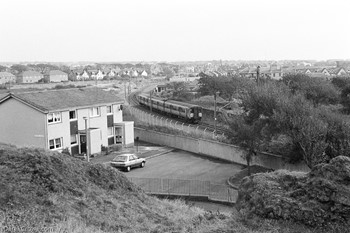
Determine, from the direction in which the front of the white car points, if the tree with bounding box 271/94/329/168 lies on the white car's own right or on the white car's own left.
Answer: on the white car's own right

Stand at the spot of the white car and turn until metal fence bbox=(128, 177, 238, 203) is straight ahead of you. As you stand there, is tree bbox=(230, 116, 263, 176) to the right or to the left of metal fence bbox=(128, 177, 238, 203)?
left

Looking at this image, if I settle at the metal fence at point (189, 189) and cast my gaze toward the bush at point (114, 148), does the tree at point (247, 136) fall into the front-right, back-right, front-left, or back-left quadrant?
front-right
